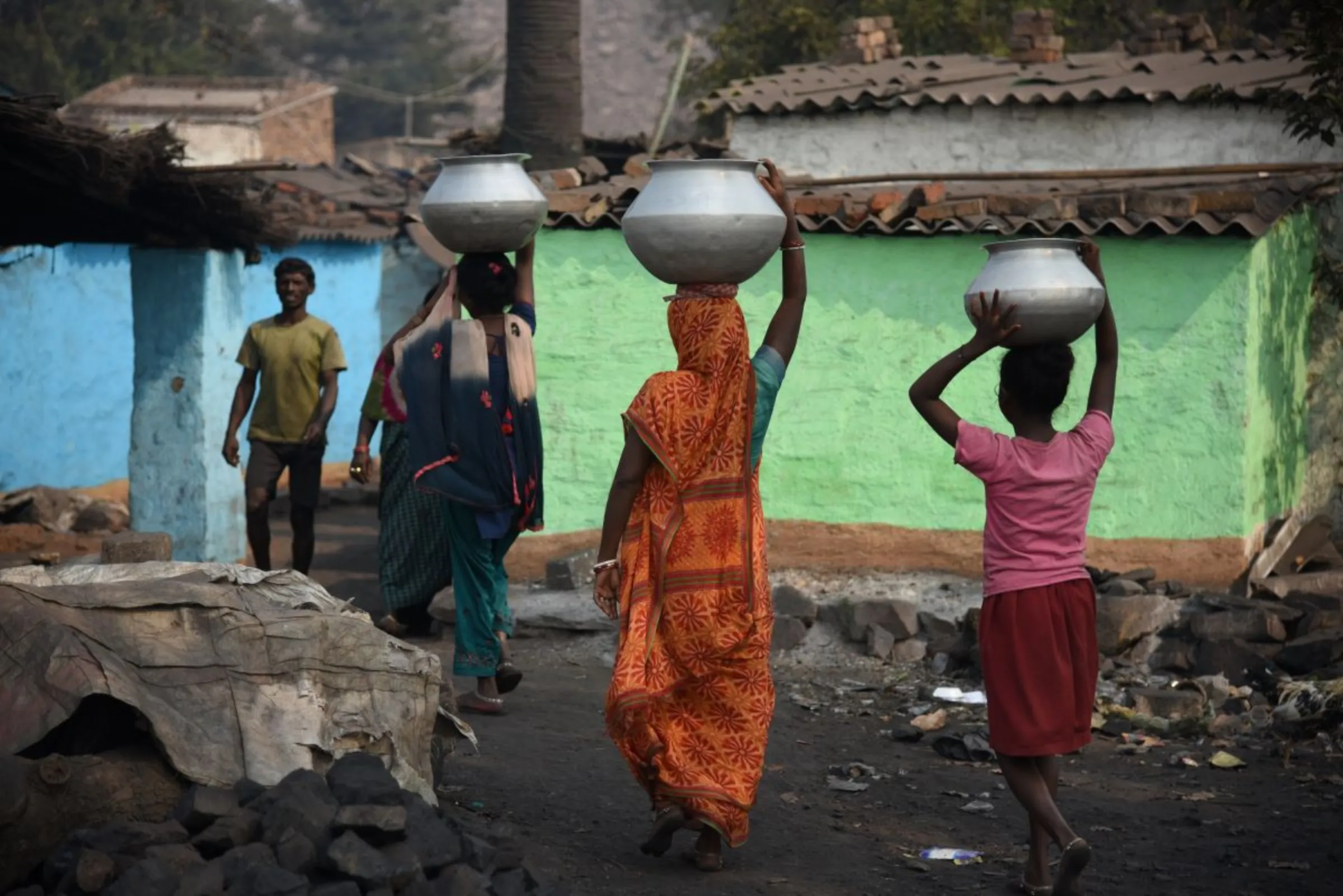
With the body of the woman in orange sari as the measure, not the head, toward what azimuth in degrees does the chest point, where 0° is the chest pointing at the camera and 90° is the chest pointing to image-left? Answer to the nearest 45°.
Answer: approximately 180°

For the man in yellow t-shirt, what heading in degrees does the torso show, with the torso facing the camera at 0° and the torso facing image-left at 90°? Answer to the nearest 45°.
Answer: approximately 0°

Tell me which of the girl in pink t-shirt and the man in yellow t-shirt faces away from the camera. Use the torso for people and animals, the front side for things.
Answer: the girl in pink t-shirt

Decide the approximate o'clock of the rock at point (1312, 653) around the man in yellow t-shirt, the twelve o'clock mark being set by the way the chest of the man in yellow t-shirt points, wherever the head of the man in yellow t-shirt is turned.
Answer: The rock is roughly at 10 o'clock from the man in yellow t-shirt.

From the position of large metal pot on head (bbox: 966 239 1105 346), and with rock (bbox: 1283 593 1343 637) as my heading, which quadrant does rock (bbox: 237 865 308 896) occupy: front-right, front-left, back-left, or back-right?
back-left

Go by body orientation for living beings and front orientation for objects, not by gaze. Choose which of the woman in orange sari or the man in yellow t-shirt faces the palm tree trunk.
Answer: the woman in orange sari

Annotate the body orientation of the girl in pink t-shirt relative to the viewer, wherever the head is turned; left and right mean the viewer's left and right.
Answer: facing away from the viewer

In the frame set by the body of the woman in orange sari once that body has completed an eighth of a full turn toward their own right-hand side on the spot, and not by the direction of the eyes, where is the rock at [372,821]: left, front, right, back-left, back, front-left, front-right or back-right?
back

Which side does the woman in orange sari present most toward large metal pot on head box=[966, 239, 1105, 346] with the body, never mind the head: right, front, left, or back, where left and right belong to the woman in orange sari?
right

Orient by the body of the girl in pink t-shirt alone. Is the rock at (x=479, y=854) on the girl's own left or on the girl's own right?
on the girl's own left

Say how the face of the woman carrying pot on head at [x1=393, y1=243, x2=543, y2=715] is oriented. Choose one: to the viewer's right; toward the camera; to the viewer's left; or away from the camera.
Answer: away from the camera

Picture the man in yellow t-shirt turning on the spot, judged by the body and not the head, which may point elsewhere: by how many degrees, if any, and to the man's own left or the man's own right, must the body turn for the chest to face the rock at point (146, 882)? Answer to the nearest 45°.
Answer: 0° — they already face it

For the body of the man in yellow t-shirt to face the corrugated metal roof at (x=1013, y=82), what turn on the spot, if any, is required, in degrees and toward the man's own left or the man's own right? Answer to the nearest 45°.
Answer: approximately 135° to the man's own left

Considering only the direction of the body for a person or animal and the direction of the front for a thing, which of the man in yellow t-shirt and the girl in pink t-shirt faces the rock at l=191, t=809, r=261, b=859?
the man in yellow t-shirt

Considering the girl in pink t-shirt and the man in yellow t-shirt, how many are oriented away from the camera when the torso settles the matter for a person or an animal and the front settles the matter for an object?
1
